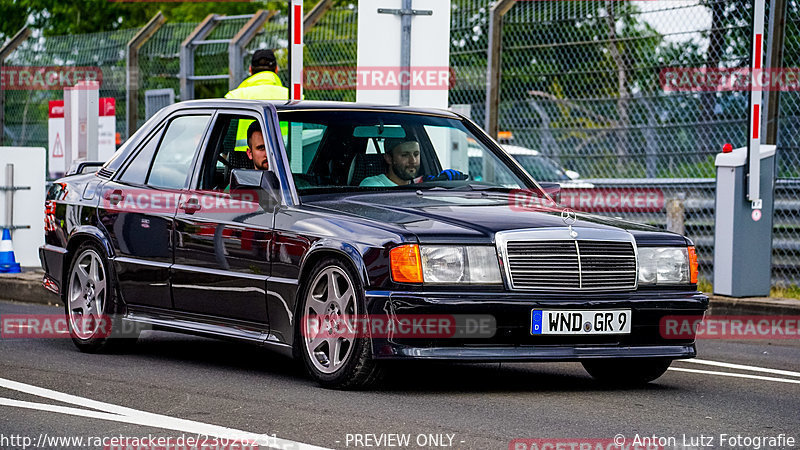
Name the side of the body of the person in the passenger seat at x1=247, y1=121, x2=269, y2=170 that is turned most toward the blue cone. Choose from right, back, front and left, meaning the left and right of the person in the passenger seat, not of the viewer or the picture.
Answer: back

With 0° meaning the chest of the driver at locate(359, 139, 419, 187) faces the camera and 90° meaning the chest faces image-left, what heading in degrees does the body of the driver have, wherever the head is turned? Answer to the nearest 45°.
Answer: approximately 315°

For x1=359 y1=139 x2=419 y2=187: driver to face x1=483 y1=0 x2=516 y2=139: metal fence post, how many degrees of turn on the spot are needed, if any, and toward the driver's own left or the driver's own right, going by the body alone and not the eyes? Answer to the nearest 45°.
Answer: approximately 135° to the driver's own left

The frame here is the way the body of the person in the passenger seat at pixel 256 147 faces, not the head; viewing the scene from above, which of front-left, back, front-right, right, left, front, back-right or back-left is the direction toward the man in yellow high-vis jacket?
back-left

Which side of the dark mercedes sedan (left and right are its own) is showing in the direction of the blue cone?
back

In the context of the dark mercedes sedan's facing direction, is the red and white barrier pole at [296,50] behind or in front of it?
behind

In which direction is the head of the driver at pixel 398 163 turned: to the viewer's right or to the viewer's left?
to the viewer's right
